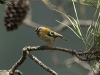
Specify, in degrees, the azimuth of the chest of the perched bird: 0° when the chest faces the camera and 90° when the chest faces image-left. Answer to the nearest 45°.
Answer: approximately 90°
